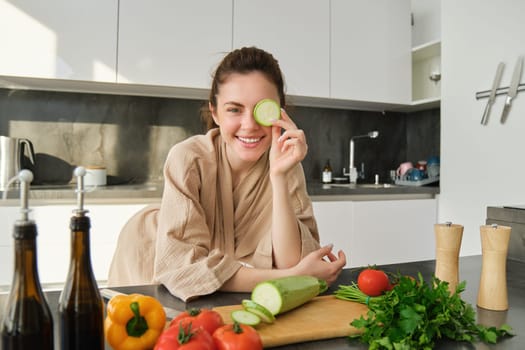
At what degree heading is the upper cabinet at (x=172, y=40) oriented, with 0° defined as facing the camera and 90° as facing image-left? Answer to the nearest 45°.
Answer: approximately 0°

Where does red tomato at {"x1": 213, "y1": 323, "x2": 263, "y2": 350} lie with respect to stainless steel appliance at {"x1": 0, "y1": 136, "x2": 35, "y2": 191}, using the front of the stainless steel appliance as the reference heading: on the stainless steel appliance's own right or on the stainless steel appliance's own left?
on the stainless steel appliance's own left

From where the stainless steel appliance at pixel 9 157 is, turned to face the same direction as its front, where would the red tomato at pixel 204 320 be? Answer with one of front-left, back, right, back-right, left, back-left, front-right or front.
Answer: left

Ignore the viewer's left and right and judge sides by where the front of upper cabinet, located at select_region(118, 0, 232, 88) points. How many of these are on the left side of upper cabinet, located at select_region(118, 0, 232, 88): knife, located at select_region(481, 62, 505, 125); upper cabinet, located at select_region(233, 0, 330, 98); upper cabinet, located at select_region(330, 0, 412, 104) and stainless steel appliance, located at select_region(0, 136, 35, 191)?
3

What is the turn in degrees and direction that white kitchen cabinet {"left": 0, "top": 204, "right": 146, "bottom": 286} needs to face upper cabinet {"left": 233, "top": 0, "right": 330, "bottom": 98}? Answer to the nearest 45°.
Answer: approximately 90° to its left

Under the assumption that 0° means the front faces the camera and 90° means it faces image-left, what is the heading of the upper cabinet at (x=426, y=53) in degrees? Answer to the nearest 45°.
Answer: approximately 45°

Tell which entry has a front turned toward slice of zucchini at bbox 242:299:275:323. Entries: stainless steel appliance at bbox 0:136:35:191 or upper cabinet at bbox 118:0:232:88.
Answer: the upper cabinet
